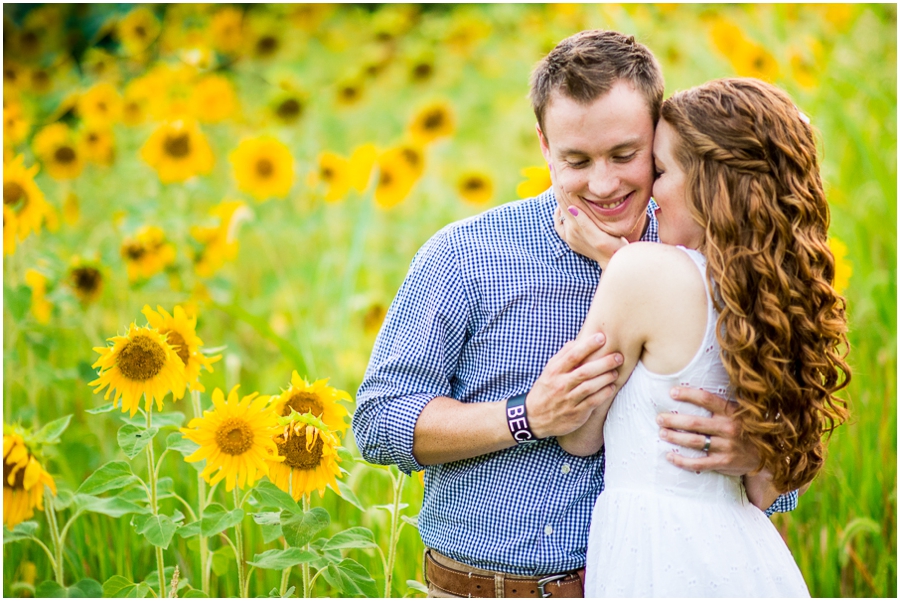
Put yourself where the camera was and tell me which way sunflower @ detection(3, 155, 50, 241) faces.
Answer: facing the viewer

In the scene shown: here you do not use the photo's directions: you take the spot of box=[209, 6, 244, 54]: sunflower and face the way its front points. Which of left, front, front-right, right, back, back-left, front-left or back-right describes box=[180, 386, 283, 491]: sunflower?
front

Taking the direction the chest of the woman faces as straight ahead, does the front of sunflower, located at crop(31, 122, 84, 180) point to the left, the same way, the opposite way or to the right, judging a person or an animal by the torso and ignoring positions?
the opposite way

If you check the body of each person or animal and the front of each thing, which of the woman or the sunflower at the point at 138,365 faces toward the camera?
the sunflower

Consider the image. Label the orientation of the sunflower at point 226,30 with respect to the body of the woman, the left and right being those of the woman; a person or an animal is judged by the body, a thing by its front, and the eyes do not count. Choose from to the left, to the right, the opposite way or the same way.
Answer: the opposite way

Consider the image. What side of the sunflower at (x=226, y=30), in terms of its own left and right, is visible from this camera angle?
front

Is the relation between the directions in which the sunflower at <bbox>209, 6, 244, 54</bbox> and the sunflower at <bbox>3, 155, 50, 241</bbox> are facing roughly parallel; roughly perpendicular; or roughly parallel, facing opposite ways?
roughly parallel

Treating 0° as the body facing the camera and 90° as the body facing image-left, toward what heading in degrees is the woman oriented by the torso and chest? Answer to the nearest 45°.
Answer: approximately 135°

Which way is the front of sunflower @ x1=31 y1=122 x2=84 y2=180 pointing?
toward the camera

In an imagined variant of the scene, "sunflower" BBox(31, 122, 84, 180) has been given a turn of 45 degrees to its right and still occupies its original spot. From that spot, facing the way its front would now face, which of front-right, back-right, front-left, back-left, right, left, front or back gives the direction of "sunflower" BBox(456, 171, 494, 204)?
back-left

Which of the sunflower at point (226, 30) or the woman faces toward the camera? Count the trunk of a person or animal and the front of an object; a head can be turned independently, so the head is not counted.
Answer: the sunflower

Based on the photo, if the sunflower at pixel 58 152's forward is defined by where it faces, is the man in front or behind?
in front
